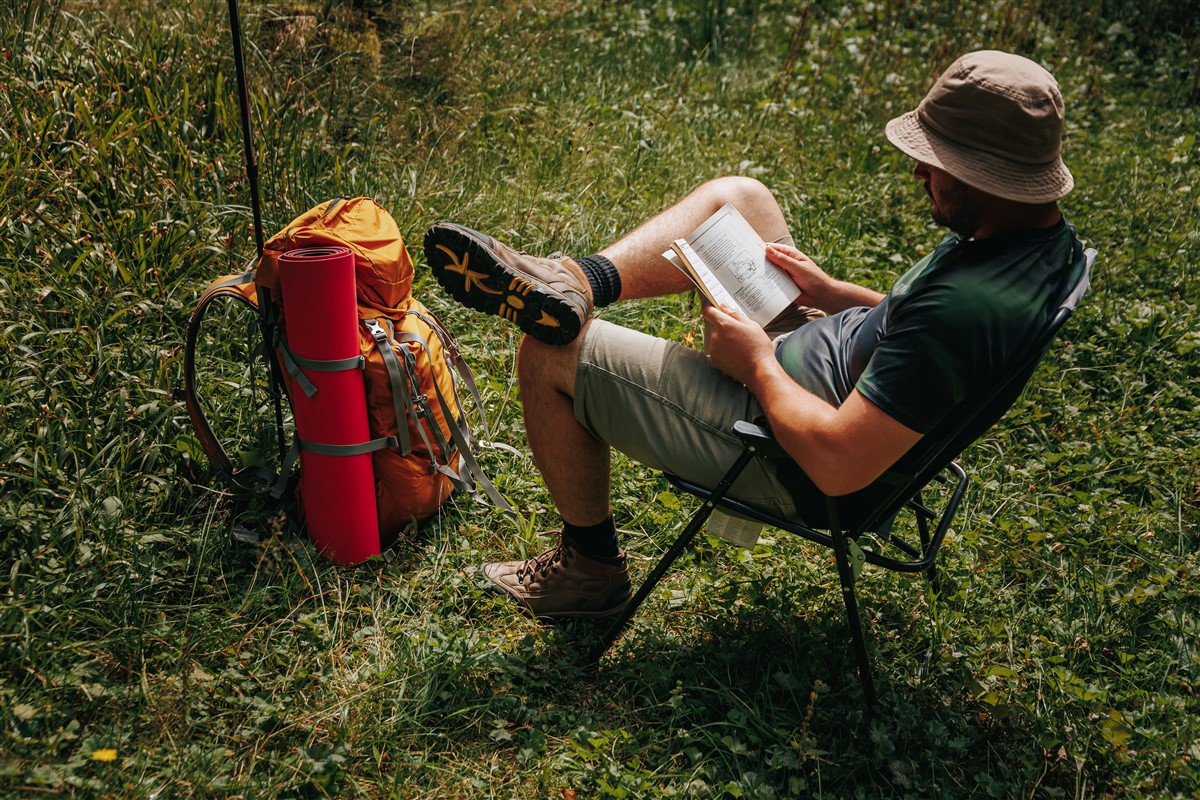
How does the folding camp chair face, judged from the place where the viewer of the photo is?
facing to the left of the viewer

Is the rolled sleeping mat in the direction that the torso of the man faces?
yes

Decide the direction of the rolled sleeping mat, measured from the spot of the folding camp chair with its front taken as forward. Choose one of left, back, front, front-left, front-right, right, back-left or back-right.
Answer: front

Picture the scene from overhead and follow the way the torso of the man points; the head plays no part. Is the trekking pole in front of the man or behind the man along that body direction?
in front

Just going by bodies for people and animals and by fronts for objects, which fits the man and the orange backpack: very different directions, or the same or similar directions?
very different directions

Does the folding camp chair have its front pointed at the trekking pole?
yes

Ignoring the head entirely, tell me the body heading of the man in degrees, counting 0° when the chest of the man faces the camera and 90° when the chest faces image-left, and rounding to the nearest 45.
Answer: approximately 90°
